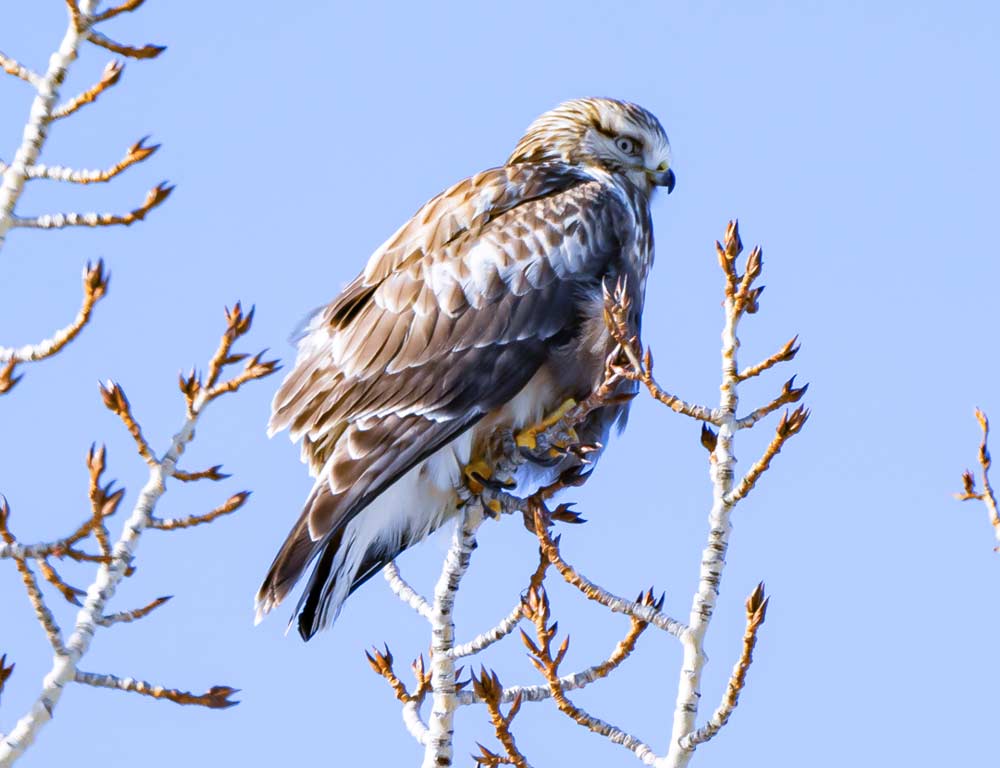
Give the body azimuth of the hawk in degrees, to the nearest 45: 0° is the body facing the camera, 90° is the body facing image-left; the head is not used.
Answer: approximately 270°
